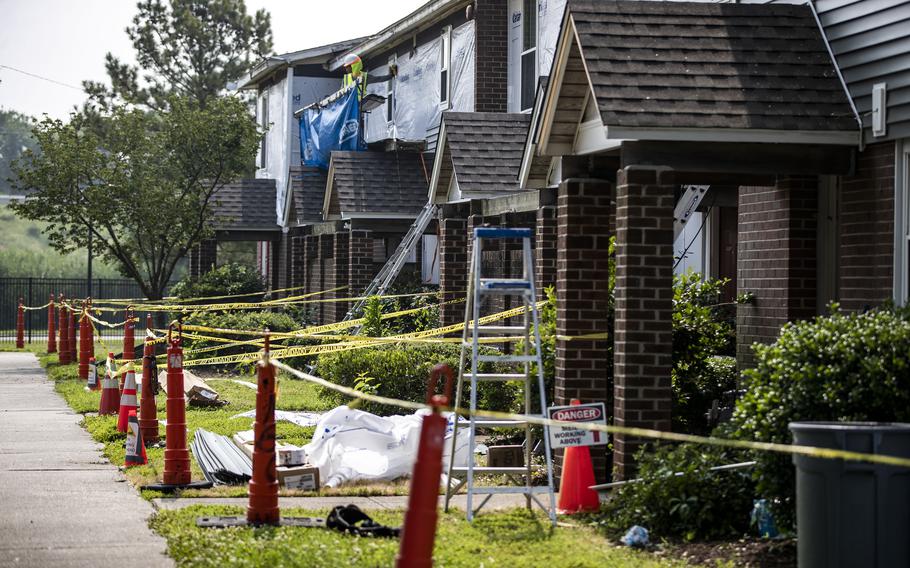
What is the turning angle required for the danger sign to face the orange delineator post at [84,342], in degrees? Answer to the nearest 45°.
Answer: approximately 135° to its right

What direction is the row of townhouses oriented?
to the viewer's left

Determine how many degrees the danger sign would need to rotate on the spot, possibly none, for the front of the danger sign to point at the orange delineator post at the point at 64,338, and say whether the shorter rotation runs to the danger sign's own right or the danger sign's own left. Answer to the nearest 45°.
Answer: approximately 135° to the danger sign's own right

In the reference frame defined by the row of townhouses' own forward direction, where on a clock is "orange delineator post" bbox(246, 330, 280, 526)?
The orange delineator post is roughly at 11 o'clock from the row of townhouses.

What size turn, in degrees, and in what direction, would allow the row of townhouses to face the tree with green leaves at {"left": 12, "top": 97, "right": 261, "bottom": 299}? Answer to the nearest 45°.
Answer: approximately 45° to its right

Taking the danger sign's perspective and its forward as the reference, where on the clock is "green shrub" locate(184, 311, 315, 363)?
The green shrub is roughly at 5 o'clock from the danger sign.

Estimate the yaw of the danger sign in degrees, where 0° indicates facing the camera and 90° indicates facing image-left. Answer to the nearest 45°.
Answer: approximately 0°

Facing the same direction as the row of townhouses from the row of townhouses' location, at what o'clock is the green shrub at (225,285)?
The green shrub is roughly at 2 o'clock from the row of townhouses.

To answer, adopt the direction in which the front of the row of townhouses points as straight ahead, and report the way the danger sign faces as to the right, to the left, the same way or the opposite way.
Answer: to the left

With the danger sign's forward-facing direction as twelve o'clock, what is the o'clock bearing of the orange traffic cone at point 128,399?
The orange traffic cone is roughly at 4 o'clock from the danger sign.

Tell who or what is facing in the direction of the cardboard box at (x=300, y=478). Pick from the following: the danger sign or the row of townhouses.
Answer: the row of townhouses

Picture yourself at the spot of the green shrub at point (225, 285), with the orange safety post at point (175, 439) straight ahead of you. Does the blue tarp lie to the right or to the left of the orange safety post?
left

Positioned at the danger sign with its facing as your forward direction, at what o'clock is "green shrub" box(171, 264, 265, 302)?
The green shrub is roughly at 5 o'clock from the danger sign.

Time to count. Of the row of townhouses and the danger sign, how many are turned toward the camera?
1

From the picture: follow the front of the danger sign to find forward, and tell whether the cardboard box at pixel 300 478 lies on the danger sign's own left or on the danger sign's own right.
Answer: on the danger sign's own right
